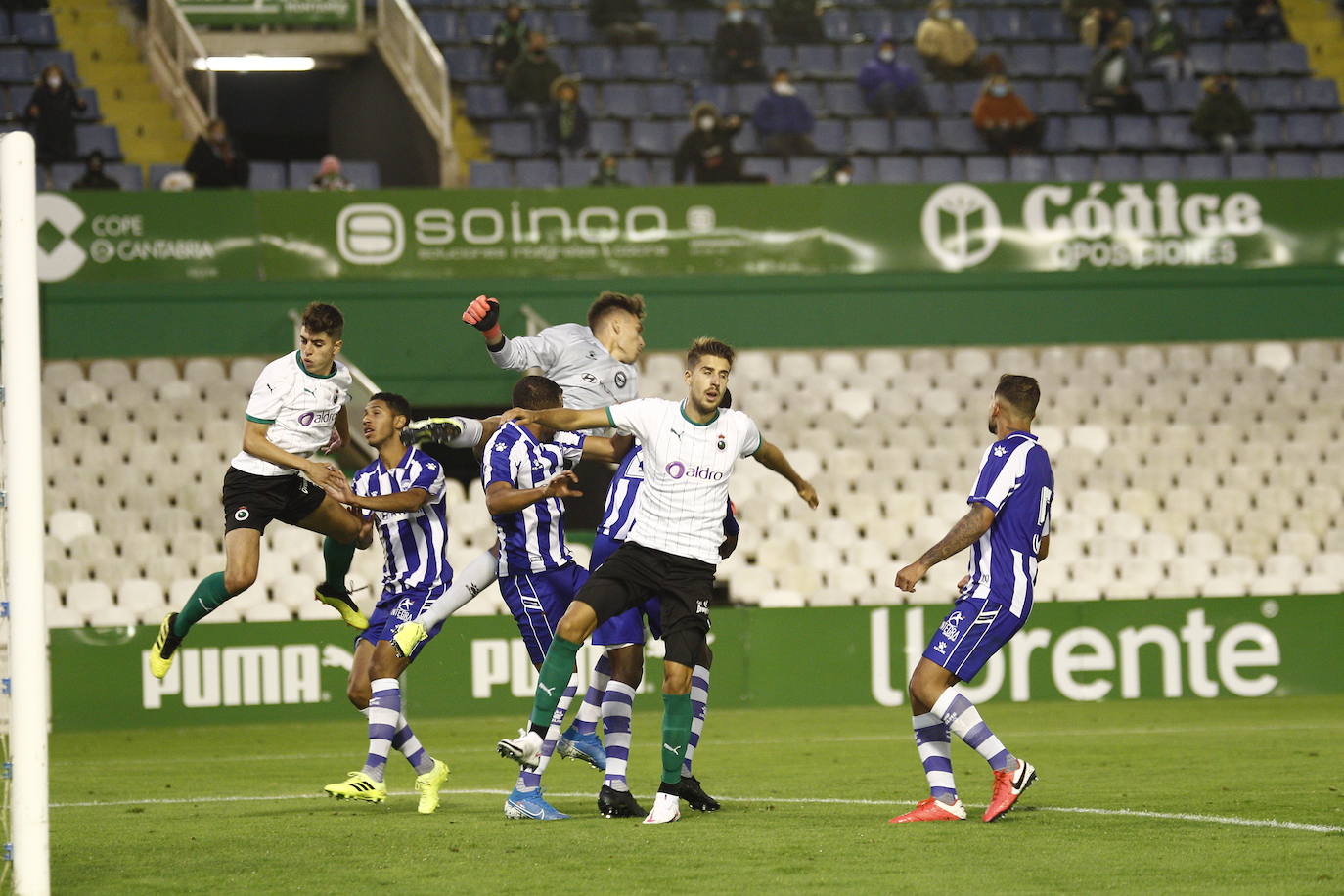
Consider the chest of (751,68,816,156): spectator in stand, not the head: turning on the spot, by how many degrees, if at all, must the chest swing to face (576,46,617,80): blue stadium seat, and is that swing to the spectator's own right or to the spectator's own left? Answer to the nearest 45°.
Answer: approximately 135° to the spectator's own right

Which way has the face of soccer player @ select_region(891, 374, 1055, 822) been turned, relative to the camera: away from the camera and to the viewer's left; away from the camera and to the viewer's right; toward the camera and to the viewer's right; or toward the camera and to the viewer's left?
away from the camera and to the viewer's left

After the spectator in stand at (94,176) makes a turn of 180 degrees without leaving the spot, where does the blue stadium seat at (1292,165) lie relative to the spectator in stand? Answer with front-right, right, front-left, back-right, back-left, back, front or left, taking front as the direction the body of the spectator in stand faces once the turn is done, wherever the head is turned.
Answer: right

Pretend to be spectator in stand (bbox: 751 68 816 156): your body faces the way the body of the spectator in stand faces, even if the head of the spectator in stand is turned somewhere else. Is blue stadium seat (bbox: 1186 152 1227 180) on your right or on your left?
on your left

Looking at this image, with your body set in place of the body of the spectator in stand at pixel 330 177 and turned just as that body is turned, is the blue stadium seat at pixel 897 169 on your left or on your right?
on your left

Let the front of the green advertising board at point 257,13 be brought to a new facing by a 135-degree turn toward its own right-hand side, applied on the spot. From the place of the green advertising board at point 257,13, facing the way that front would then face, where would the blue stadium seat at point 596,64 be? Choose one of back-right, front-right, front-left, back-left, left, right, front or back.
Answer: back-right

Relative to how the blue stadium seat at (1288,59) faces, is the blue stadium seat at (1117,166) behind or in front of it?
in front

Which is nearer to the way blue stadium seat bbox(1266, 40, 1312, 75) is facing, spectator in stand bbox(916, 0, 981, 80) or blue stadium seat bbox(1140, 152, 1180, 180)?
the blue stadium seat

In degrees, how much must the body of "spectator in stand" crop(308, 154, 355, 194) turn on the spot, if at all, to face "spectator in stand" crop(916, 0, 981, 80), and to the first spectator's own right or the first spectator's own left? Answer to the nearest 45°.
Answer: approximately 90° to the first spectator's own left

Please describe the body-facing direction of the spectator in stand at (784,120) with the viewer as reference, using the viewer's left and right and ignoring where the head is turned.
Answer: facing the viewer

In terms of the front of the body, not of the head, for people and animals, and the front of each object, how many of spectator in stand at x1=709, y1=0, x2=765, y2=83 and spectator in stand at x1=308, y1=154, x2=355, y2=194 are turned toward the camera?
2

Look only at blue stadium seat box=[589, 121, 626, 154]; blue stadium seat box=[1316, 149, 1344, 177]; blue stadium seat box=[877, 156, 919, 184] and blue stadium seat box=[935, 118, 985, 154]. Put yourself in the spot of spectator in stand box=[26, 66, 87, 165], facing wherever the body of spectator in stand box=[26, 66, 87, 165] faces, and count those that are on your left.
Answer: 4

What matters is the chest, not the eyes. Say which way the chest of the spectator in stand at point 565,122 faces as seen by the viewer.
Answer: toward the camera

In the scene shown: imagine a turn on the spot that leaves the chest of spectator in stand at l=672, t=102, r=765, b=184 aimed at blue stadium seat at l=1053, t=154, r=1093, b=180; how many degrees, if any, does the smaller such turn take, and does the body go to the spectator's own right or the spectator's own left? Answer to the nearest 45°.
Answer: approximately 90° to the spectator's own left

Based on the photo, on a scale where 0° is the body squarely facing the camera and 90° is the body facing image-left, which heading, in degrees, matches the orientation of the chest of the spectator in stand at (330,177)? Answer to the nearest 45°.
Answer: approximately 0°
